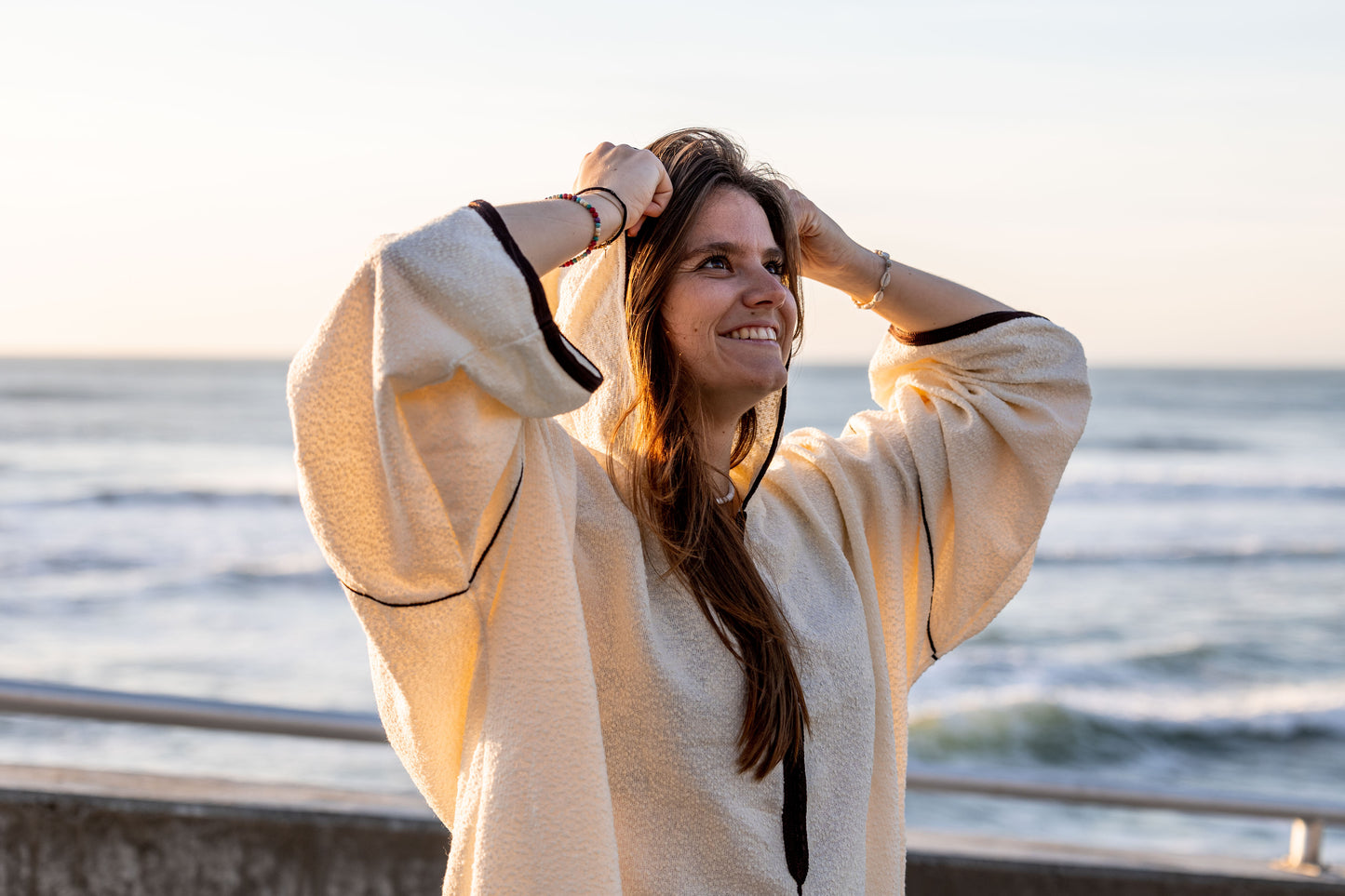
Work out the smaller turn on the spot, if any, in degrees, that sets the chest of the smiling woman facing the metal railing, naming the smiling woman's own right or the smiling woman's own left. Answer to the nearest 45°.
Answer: approximately 180°

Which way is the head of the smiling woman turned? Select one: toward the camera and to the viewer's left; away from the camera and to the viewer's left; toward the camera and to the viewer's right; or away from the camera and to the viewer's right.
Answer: toward the camera and to the viewer's right

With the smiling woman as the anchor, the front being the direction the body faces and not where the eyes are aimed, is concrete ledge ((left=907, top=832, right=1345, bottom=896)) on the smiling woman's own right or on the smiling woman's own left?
on the smiling woman's own left

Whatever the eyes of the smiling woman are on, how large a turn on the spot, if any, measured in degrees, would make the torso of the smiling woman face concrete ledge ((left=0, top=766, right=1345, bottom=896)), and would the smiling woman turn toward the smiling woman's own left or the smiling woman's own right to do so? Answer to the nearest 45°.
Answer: approximately 180°

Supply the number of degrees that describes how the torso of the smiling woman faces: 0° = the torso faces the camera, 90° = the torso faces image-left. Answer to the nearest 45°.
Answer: approximately 315°
